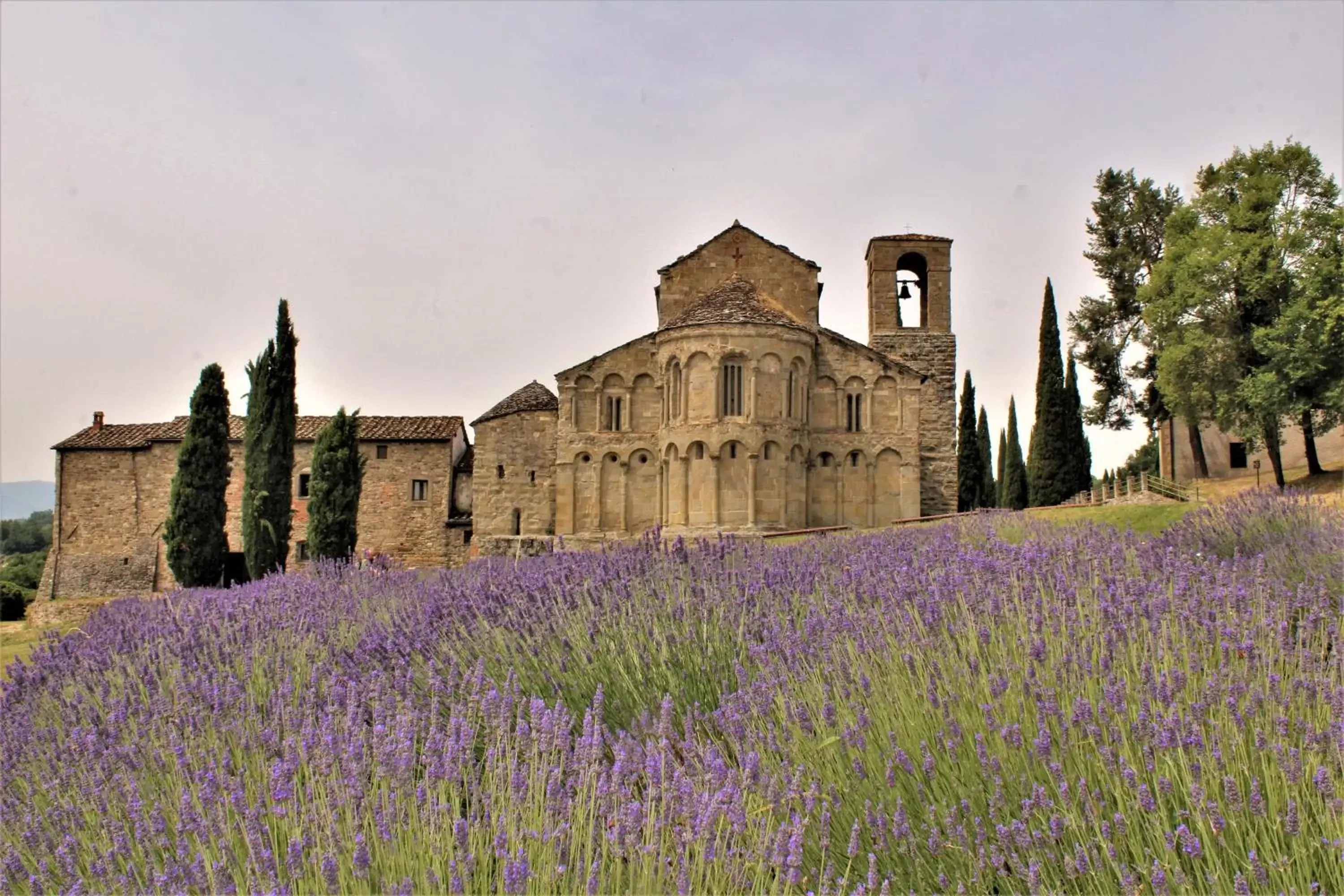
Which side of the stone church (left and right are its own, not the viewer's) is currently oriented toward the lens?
back

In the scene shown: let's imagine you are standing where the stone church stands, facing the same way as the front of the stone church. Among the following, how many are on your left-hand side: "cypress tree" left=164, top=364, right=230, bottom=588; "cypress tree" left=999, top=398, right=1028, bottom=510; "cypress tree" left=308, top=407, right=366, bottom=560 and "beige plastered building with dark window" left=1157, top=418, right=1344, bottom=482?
2

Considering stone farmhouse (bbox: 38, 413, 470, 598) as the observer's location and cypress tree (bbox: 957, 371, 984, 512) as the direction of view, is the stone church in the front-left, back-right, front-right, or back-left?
front-right

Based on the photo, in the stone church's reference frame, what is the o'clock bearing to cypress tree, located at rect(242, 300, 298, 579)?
The cypress tree is roughly at 9 o'clock from the stone church.

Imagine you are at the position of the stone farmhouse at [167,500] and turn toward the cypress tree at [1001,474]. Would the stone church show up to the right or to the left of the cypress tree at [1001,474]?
right

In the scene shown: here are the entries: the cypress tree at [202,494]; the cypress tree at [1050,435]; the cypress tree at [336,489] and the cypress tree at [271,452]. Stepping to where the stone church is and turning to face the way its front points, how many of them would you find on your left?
3

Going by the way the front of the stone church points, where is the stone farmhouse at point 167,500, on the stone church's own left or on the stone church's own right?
on the stone church's own left

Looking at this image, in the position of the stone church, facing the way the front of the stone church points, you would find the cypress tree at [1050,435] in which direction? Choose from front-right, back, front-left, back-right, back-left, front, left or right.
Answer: front-right
